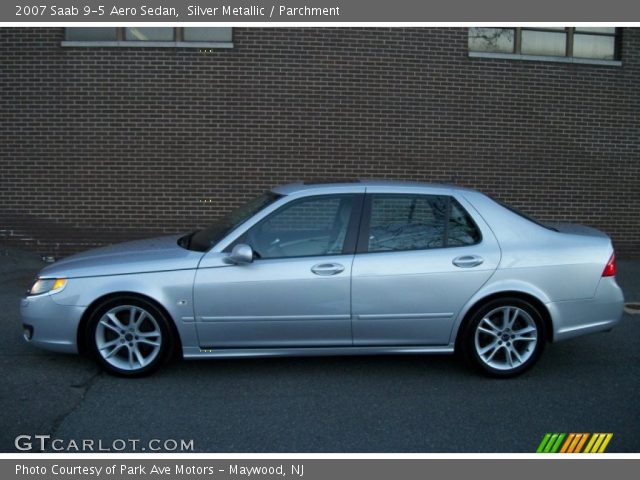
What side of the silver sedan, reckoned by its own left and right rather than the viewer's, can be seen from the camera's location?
left
